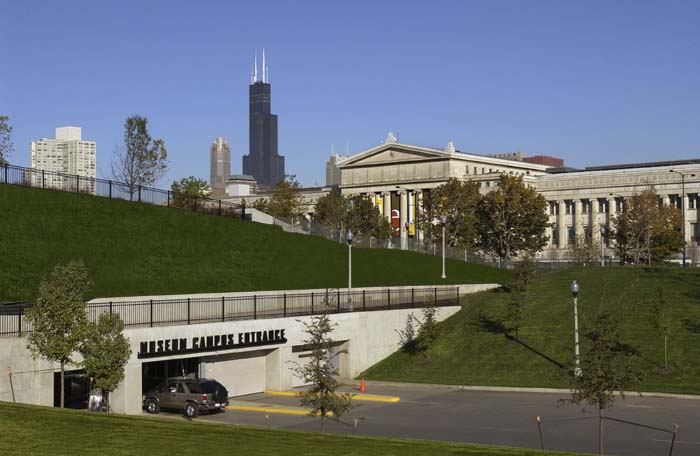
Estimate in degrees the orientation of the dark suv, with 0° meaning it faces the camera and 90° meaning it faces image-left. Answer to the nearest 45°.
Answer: approximately 135°

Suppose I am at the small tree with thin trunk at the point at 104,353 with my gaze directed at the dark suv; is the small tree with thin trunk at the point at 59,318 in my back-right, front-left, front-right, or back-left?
back-left
